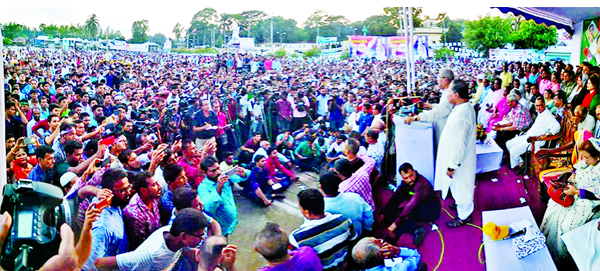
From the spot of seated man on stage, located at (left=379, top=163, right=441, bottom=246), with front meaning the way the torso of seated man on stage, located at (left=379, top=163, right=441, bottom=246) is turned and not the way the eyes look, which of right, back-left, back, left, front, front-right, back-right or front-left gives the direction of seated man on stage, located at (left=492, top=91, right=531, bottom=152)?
back

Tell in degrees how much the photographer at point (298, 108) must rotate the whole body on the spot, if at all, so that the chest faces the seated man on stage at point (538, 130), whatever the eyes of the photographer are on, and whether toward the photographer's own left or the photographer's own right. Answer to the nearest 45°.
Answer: approximately 45° to the photographer's own left

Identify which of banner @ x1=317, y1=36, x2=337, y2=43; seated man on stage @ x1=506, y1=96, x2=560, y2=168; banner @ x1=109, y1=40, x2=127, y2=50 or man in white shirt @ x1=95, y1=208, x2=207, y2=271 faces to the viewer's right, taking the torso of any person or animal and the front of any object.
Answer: the man in white shirt

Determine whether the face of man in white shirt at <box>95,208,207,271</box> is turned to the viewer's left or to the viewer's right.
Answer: to the viewer's right

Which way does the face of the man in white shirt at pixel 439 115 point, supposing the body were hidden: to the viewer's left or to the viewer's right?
to the viewer's left

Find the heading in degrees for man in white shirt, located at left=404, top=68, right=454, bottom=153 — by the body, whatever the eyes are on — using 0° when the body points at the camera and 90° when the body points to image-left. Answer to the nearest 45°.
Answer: approximately 90°
